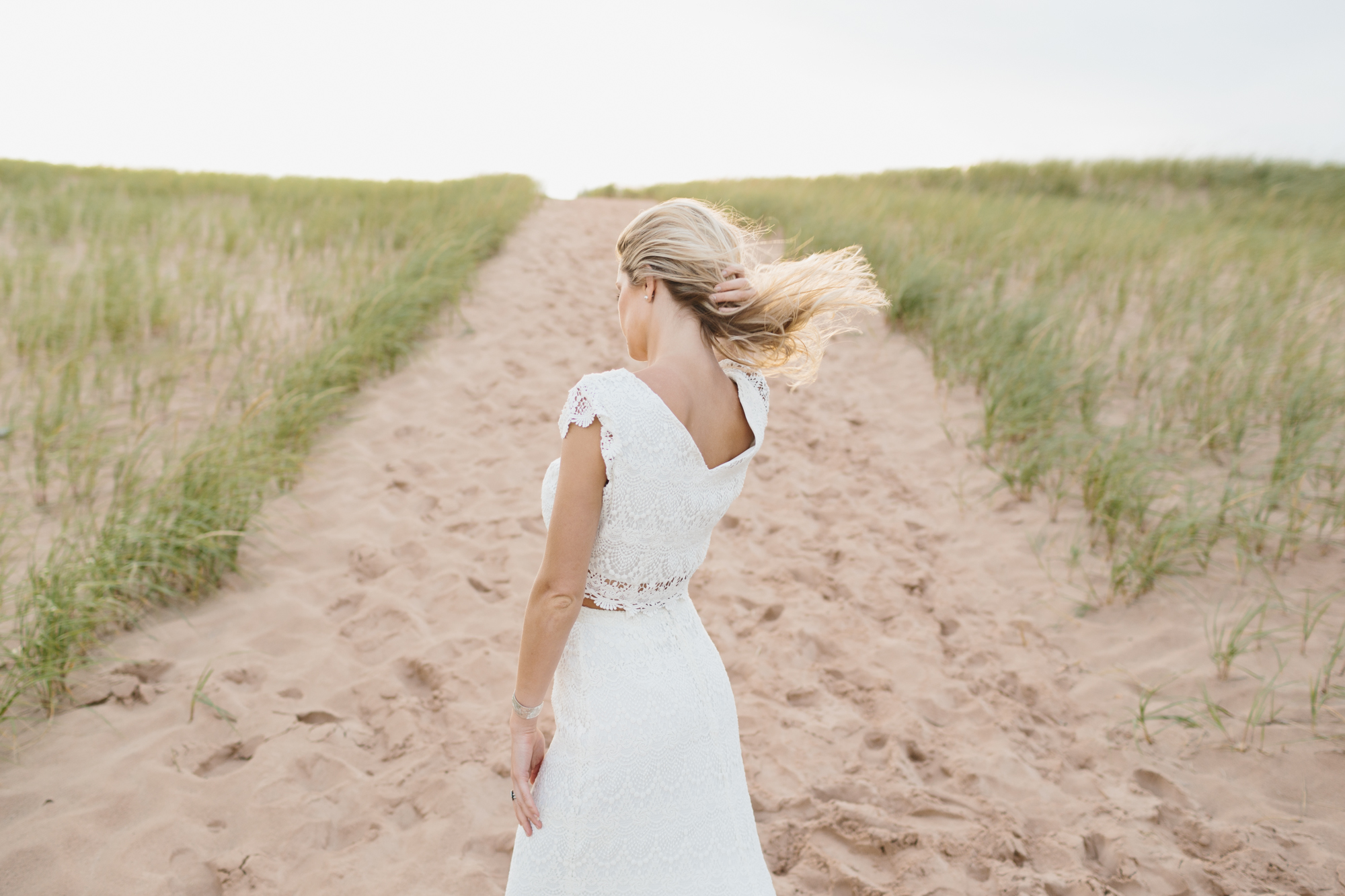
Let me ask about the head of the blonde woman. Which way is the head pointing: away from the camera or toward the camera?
away from the camera

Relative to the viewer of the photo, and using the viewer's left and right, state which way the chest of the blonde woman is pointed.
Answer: facing away from the viewer and to the left of the viewer
